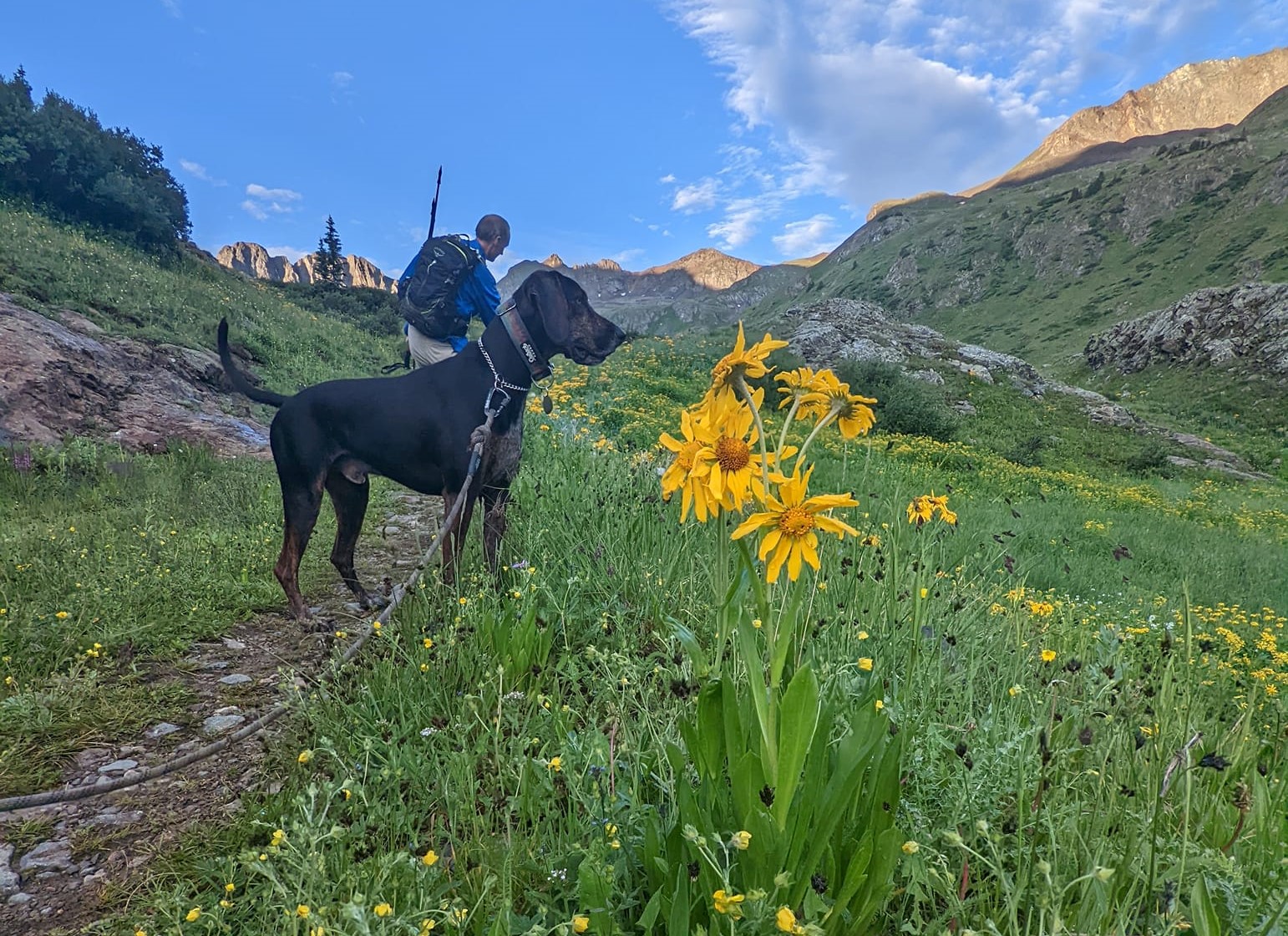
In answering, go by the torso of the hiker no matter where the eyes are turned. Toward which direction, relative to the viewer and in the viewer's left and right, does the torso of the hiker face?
facing away from the viewer and to the right of the viewer

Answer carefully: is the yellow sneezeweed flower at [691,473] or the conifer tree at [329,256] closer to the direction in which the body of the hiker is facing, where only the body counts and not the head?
the conifer tree

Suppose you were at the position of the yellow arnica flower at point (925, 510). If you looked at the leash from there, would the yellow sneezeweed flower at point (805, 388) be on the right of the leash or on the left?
left

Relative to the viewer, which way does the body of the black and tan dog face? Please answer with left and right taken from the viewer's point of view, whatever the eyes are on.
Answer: facing to the right of the viewer

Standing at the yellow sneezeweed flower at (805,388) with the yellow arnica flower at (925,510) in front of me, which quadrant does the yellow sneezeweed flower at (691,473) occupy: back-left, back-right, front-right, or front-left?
back-left

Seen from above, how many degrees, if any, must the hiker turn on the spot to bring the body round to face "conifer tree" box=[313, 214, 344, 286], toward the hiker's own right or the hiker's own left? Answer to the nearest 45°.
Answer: approximately 45° to the hiker's own left

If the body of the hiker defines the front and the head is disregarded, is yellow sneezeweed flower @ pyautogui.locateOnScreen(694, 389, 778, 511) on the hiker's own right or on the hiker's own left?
on the hiker's own right

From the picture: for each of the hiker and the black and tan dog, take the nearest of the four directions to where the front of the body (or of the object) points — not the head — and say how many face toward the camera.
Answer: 0

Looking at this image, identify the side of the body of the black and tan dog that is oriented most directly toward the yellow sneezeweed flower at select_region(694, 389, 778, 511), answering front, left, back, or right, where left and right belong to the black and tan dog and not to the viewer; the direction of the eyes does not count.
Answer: right
